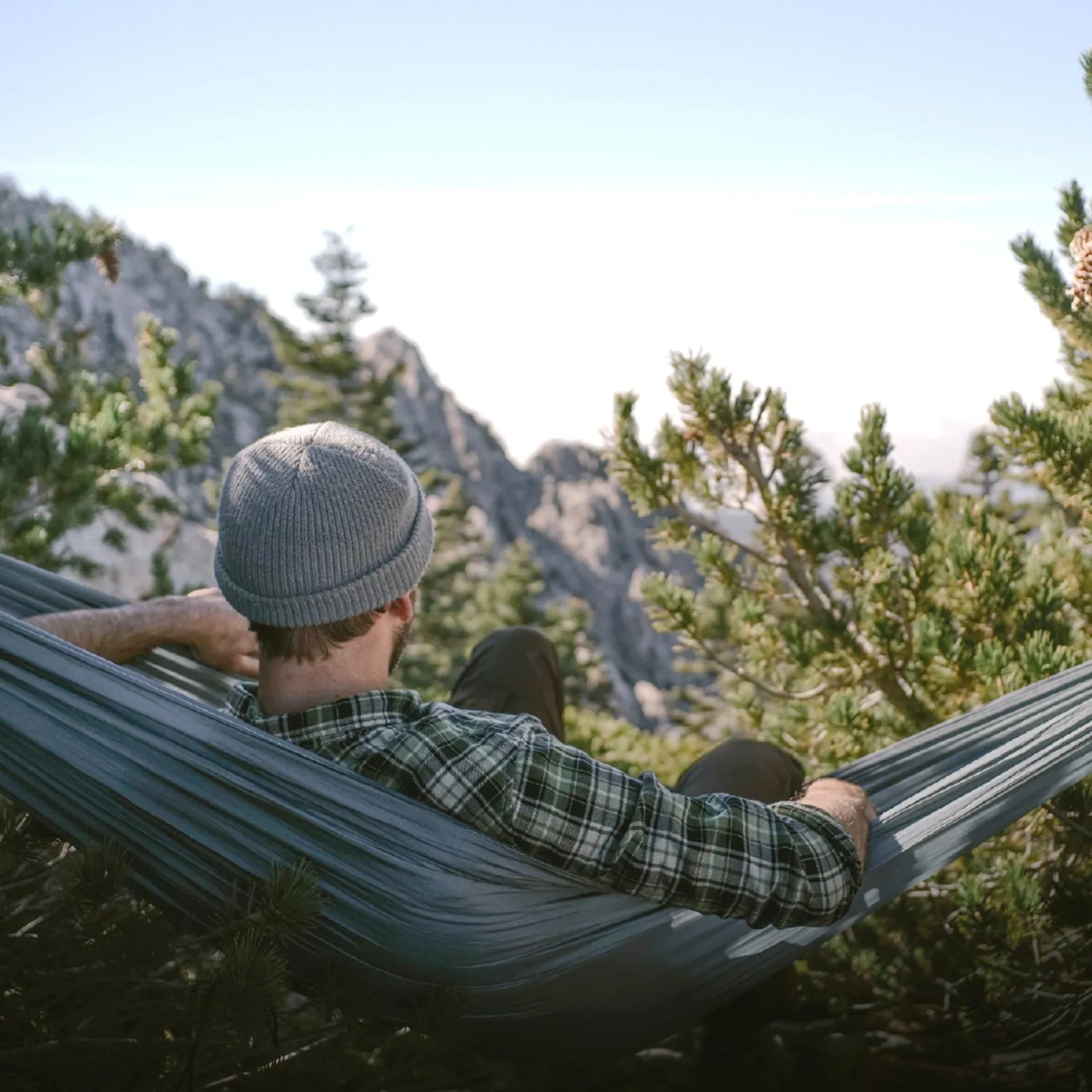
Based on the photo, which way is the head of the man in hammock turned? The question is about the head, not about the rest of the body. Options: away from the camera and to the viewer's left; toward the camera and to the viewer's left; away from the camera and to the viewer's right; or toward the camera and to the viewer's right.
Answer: away from the camera and to the viewer's right

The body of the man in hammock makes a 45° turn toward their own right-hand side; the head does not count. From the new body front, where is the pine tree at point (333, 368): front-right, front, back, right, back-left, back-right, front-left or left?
left

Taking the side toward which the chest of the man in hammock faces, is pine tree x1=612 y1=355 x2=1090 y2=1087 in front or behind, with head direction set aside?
in front

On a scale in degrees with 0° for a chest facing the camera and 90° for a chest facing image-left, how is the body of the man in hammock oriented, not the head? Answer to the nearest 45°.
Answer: approximately 225°
